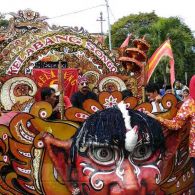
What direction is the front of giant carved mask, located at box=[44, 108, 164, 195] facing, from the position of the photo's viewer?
facing the viewer and to the right of the viewer

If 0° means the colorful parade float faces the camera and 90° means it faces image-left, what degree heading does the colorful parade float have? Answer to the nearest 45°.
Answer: approximately 315°
